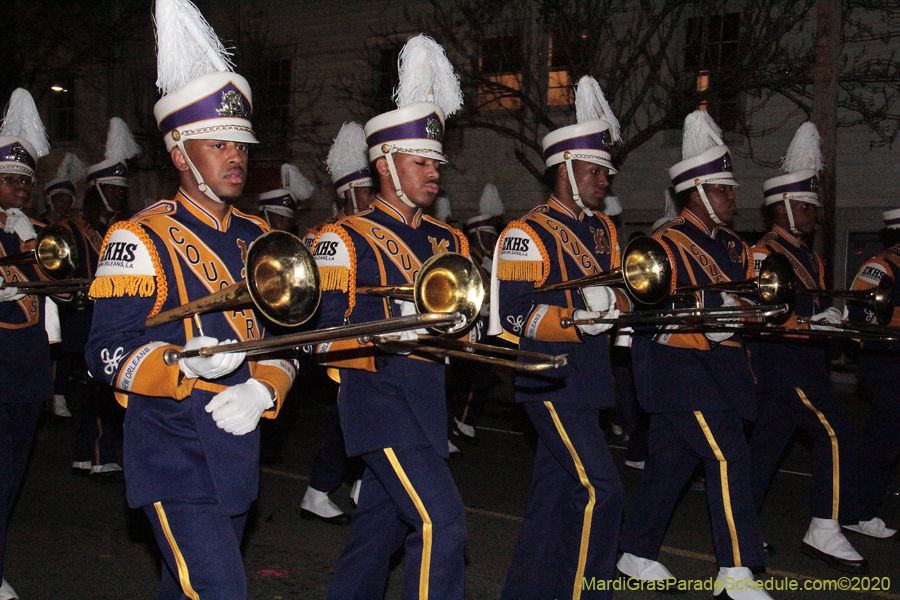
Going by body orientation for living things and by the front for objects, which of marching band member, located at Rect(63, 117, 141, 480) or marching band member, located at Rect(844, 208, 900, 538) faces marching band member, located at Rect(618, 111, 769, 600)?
marching band member, located at Rect(63, 117, 141, 480)

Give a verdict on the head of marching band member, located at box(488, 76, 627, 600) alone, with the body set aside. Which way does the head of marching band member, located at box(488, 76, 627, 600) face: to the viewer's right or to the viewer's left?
to the viewer's right

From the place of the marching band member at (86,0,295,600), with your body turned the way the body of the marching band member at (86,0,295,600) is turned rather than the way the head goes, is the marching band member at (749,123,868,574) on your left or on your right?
on your left

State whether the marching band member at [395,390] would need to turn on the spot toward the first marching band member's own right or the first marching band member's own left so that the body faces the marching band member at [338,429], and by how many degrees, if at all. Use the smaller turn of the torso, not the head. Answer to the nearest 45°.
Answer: approximately 135° to the first marching band member's own left
